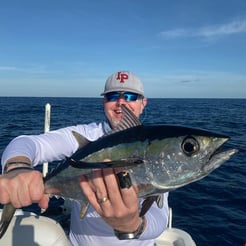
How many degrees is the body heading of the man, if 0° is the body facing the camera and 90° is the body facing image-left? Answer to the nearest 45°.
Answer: approximately 0°
